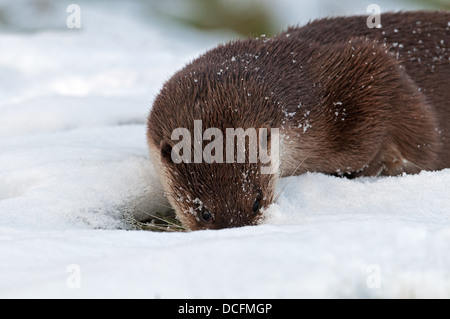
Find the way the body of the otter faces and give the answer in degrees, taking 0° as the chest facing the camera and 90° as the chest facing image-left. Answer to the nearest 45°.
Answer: approximately 45°
